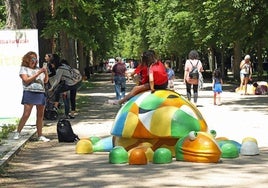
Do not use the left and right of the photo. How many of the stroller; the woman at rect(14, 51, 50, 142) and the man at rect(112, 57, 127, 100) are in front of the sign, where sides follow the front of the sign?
1

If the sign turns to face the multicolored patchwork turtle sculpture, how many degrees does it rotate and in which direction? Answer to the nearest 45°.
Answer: approximately 45° to its left

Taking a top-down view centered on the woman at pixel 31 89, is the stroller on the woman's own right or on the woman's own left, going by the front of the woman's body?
on the woman's own left

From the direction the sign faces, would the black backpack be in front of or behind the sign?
in front

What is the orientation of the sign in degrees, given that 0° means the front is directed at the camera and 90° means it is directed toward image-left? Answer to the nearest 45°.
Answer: approximately 0°

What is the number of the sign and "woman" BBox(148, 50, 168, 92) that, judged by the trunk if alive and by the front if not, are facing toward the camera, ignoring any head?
1

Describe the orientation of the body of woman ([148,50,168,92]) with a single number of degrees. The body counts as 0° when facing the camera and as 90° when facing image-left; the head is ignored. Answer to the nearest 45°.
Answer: approximately 135°

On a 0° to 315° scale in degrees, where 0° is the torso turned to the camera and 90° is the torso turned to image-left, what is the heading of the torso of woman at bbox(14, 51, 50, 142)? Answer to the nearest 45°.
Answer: approximately 315°

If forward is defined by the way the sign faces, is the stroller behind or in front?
behind

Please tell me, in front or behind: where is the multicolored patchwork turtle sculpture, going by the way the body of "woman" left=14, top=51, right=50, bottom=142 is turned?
in front

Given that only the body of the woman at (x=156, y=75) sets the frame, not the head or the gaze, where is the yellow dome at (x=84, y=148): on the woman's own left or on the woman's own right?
on the woman's own left

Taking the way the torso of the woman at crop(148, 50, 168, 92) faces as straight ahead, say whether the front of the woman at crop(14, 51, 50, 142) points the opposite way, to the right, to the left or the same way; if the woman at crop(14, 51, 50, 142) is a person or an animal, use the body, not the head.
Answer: the opposite way
